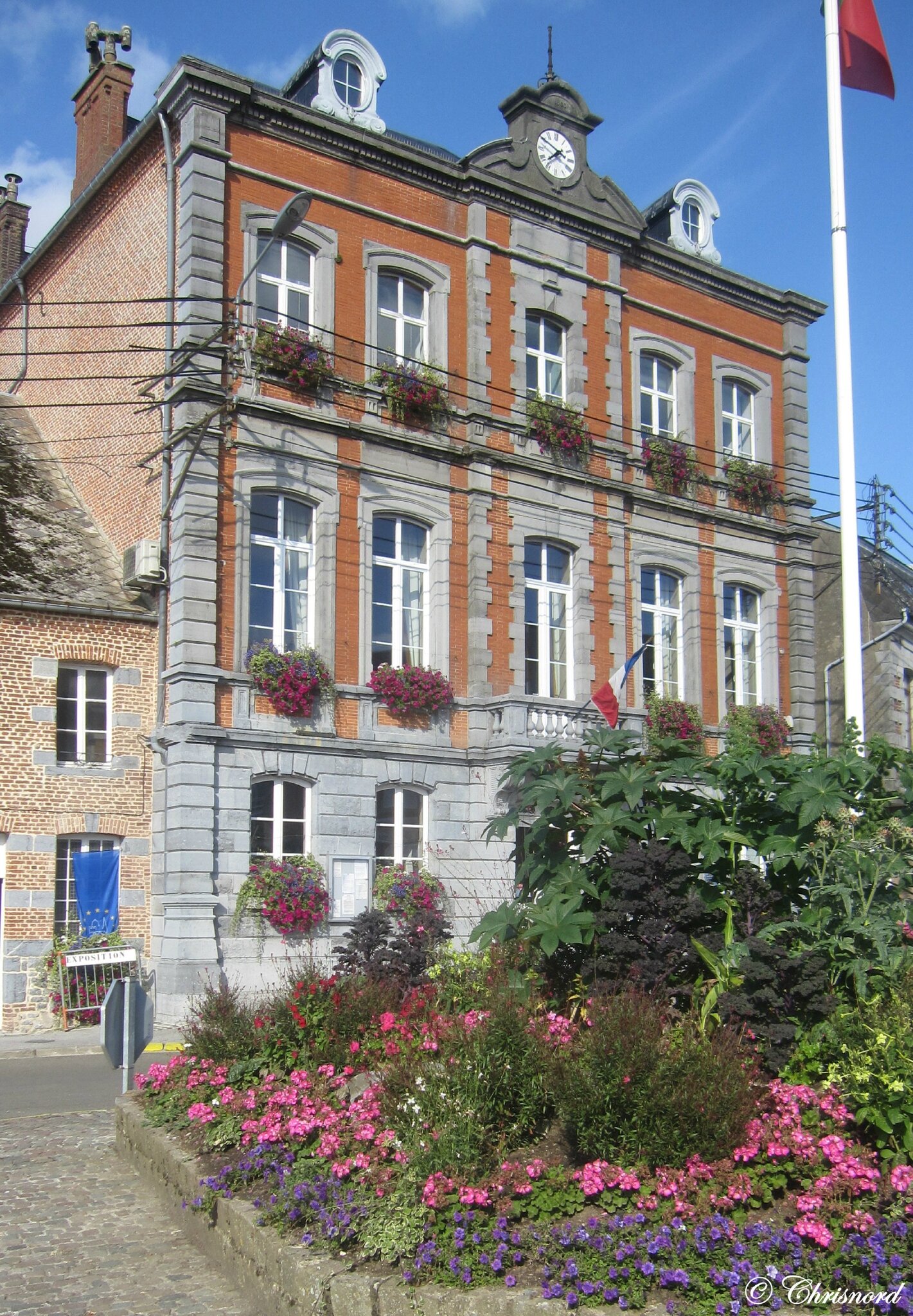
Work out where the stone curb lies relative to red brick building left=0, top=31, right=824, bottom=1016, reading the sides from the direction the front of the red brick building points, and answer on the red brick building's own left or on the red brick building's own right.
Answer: on the red brick building's own right

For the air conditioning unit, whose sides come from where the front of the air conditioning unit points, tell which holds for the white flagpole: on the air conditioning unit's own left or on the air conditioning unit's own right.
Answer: on the air conditioning unit's own left

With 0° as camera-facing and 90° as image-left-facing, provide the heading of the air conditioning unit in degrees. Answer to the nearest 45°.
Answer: approximately 45°

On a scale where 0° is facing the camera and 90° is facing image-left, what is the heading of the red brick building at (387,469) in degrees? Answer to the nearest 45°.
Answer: approximately 315°

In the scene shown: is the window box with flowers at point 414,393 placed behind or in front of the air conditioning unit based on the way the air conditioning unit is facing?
behind

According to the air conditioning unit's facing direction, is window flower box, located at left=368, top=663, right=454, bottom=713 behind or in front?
behind

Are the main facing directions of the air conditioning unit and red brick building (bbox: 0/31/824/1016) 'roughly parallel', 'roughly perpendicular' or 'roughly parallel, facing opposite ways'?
roughly perpendicular
